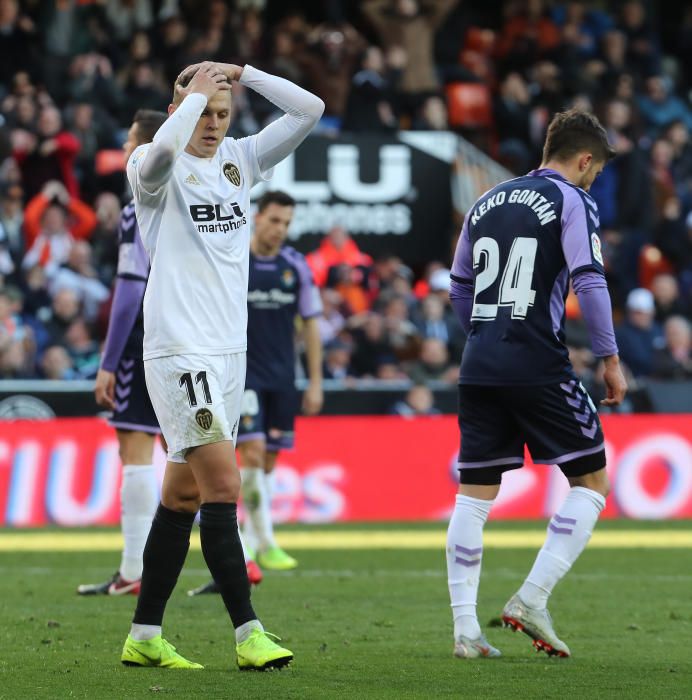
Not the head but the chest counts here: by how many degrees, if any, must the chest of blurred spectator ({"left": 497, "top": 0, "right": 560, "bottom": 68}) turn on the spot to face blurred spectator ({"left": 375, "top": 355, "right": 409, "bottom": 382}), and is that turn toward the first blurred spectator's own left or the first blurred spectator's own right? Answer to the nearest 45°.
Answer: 0° — they already face them

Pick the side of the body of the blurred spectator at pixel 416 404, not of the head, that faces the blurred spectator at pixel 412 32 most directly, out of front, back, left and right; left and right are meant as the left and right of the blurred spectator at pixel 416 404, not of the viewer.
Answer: back

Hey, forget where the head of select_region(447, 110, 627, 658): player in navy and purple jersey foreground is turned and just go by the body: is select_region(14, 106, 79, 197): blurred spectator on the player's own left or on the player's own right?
on the player's own left

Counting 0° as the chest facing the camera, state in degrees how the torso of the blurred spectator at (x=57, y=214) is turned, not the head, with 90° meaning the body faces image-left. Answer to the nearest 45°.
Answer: approximately 0°

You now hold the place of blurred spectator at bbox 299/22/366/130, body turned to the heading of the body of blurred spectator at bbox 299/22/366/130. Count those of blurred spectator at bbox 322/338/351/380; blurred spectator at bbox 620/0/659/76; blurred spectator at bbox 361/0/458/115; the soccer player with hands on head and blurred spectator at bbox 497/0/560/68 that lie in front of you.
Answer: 2

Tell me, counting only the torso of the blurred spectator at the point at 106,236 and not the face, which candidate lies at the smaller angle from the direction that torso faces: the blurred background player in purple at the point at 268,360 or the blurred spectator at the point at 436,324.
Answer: the blurred background player in purple
